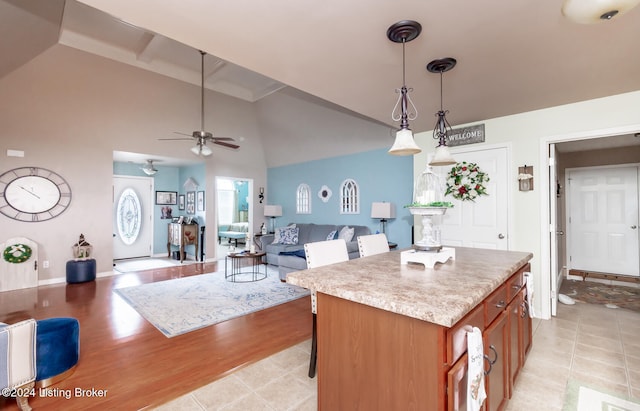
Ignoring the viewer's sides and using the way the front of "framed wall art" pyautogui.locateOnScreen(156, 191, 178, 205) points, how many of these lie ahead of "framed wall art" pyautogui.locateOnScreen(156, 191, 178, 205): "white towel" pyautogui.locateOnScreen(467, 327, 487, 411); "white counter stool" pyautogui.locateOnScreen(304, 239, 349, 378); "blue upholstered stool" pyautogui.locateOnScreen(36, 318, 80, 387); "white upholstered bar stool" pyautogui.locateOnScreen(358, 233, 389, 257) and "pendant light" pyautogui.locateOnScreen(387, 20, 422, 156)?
5

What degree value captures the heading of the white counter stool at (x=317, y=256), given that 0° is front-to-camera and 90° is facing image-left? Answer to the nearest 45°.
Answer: approximately 315°

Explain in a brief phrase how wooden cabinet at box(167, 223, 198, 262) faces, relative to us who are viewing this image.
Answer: facing the viewer and to the left of the viewer

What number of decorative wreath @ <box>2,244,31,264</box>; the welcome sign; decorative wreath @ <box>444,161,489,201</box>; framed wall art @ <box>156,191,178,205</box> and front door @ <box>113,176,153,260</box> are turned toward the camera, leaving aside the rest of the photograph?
5

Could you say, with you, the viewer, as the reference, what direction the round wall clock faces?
facing the viewer

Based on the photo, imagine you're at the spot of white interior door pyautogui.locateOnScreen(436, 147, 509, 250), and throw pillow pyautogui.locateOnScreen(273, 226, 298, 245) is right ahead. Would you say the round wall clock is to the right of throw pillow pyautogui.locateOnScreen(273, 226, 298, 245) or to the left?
left

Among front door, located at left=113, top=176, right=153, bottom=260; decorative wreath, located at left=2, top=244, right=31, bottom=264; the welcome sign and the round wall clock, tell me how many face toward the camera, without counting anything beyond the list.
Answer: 4

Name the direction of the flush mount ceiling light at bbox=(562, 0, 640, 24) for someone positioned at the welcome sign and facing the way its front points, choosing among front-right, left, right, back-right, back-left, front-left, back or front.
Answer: front

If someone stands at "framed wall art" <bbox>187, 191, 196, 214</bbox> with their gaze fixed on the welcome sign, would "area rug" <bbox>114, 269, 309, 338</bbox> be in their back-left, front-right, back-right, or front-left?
front-right

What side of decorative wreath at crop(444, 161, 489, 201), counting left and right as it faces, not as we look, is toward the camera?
front

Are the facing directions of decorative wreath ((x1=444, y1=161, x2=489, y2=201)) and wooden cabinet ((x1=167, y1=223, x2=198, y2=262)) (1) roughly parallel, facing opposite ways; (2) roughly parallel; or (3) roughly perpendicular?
roughly parallel

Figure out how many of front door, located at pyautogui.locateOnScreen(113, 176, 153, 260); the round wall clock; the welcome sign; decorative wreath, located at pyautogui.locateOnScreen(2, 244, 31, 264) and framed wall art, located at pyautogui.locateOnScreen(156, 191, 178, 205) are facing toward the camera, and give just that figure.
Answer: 5
